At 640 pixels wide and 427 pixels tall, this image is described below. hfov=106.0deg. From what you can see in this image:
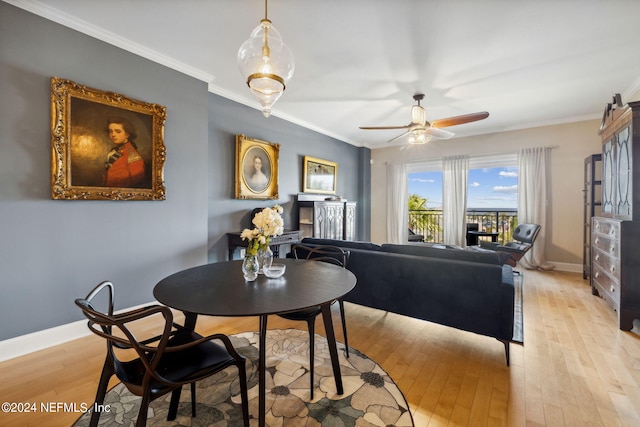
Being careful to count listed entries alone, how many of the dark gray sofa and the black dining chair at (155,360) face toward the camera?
0

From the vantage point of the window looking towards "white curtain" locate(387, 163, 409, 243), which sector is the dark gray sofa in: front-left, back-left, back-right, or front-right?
front-left

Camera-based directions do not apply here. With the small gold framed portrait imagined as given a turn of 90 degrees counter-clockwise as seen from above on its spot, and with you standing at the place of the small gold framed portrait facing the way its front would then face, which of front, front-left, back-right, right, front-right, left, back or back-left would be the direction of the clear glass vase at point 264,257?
back-right

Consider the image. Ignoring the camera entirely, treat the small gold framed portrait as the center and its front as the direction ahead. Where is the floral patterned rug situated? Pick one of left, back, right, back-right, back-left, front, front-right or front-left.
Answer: front-right

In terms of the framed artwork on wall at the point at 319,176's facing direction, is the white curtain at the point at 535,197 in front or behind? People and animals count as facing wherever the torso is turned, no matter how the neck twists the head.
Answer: in front

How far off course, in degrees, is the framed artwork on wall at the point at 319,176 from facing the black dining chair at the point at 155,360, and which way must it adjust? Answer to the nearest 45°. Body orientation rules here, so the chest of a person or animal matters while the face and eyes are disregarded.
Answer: approximately 45° to its right

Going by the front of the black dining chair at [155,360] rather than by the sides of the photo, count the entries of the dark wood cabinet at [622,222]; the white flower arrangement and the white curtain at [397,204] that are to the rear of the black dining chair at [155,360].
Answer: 0

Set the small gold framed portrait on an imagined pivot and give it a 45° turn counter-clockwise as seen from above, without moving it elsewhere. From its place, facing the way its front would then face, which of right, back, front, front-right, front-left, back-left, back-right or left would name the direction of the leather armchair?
front

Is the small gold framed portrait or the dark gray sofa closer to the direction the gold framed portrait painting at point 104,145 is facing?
the dark gray sofa

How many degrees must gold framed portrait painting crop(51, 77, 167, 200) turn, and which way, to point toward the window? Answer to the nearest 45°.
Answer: approximately 45° to its left

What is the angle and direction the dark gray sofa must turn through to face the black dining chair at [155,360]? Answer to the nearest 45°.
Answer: approximately 180°

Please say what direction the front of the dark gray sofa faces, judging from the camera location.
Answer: facing away from the viewer and to the right of the viewer

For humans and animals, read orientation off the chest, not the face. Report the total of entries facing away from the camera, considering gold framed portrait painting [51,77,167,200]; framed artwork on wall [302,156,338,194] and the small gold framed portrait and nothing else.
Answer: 0

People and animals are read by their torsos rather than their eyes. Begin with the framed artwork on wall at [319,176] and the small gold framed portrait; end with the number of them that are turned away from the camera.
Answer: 0

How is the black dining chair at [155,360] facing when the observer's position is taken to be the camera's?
facing away from the viewer and to the right of the viewer

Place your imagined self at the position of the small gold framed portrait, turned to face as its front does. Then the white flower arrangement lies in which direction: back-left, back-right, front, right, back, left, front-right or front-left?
front-right

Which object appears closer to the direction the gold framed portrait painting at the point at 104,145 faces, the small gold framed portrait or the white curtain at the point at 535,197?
the white curtain

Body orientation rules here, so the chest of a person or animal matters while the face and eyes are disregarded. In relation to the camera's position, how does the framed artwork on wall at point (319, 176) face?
facing the viewer and to the right of the viewer
